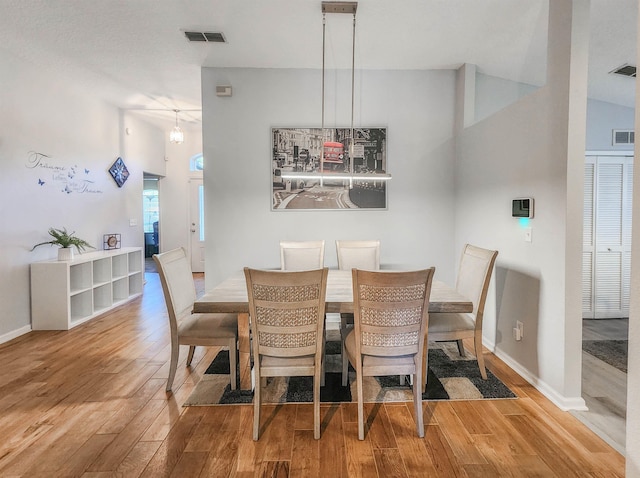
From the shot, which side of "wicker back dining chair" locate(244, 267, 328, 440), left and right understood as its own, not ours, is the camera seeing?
back

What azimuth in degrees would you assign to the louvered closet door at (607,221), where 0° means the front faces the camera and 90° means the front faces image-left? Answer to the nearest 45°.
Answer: approximately 0°

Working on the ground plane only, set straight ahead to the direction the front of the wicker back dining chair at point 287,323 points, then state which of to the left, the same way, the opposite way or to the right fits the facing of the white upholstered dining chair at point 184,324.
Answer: to the right

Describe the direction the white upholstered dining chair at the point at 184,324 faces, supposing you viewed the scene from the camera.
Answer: facing to the right of the viewer

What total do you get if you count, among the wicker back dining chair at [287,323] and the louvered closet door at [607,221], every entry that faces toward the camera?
1

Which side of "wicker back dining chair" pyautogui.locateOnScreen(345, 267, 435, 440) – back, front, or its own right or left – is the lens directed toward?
back
